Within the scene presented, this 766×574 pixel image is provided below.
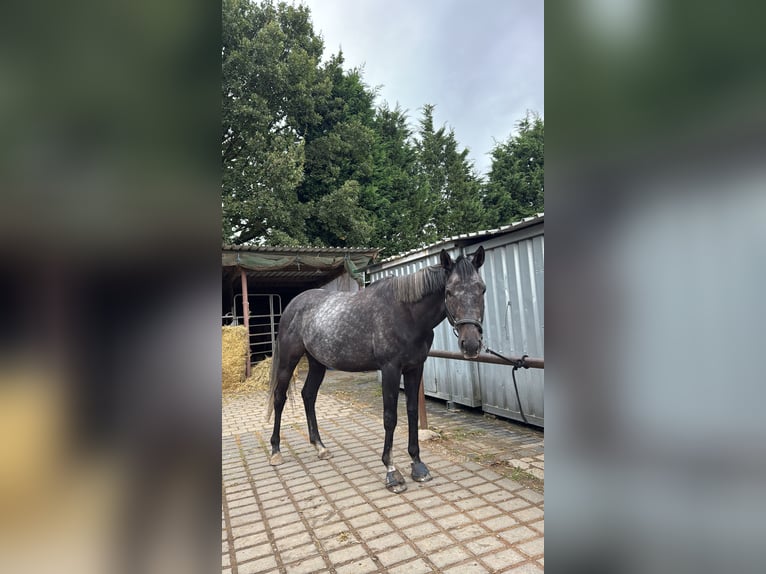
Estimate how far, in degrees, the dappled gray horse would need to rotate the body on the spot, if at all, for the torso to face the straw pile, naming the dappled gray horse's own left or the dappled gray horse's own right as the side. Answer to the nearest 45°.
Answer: approximately 180°

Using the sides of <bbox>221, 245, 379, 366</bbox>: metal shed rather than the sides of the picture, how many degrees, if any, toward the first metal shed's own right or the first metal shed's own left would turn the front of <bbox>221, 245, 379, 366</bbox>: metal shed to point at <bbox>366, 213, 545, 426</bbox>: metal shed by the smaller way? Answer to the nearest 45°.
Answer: approximately 45° to the first metal shed's own left

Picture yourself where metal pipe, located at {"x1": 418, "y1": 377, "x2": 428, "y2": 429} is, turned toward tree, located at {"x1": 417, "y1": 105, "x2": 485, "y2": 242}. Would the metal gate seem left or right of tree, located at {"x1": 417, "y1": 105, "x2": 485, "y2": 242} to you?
left

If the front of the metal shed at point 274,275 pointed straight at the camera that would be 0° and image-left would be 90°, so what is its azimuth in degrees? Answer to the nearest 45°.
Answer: approximately 0°

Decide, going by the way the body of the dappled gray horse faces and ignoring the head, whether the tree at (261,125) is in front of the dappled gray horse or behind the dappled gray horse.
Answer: behind

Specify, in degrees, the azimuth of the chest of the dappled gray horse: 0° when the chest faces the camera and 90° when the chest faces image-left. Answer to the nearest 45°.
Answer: approximately 315°
